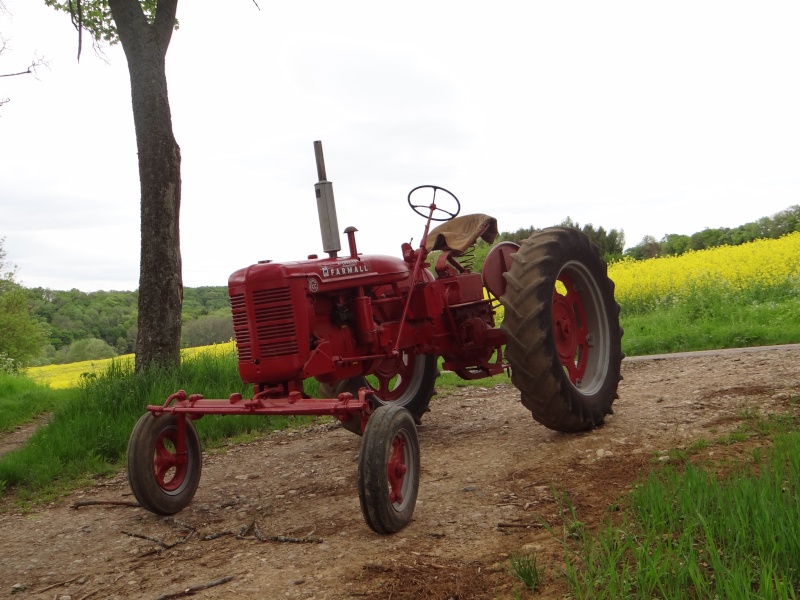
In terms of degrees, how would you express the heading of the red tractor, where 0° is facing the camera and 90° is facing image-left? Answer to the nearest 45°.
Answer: approximately 45°
